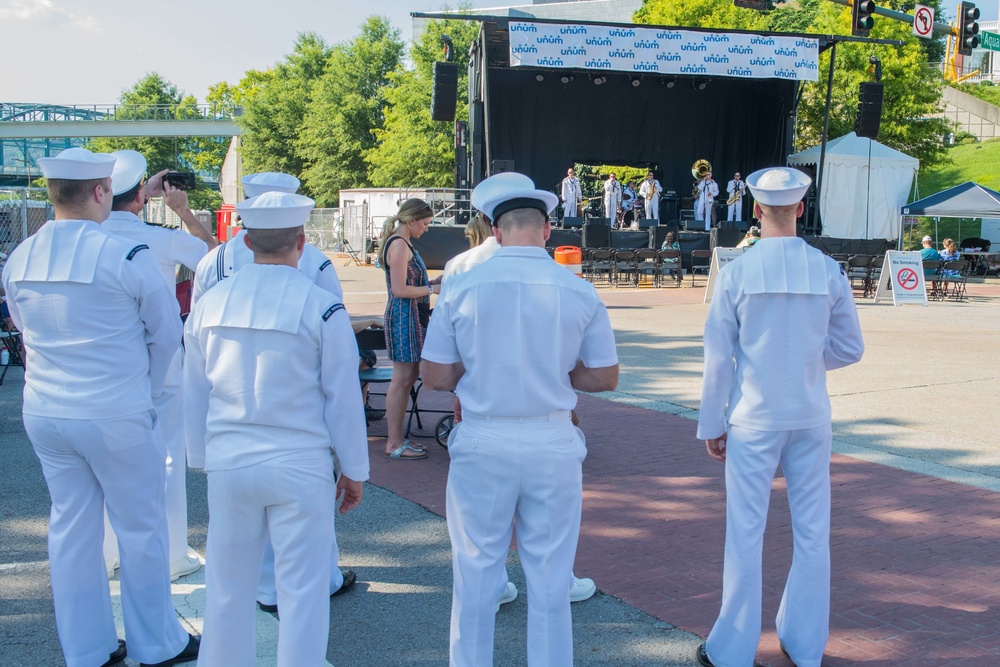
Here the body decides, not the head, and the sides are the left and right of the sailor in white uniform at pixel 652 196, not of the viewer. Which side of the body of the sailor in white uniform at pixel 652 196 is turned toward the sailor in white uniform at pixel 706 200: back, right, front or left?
left

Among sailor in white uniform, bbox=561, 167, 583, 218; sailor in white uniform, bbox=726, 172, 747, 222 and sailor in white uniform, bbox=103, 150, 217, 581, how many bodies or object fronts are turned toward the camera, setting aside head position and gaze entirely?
2

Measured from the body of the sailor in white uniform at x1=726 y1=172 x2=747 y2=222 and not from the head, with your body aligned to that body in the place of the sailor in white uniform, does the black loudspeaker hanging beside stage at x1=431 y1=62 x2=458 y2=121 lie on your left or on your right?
on your right

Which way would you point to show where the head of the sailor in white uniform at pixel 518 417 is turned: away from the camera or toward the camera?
away from the camera

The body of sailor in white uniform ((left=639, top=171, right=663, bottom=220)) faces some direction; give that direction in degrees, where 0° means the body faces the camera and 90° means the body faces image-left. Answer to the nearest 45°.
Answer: approximately 0°

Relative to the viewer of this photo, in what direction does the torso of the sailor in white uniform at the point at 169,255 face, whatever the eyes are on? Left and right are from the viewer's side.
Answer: facing away from the viewer and to the right of the viewer

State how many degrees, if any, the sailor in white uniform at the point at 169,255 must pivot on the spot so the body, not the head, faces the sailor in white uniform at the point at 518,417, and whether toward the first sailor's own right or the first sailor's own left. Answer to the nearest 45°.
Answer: approximately 90° to the first sailor's own right

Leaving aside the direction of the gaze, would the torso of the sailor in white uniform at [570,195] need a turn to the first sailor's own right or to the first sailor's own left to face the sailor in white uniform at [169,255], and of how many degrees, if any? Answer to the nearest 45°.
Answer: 0° — they already face them

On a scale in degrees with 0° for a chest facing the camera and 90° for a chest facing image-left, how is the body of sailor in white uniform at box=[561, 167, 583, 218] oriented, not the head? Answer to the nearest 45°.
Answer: approximately 0°

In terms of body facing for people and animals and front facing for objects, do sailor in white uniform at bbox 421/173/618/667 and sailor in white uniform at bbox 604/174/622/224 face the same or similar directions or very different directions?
very different directions

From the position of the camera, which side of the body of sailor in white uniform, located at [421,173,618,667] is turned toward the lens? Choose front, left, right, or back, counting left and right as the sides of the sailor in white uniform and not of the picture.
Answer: back

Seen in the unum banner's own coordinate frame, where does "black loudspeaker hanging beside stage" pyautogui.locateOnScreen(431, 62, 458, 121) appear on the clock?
The black loudspeaker hanging beside stage is roughly at 3 o'clock from the unum banner.
